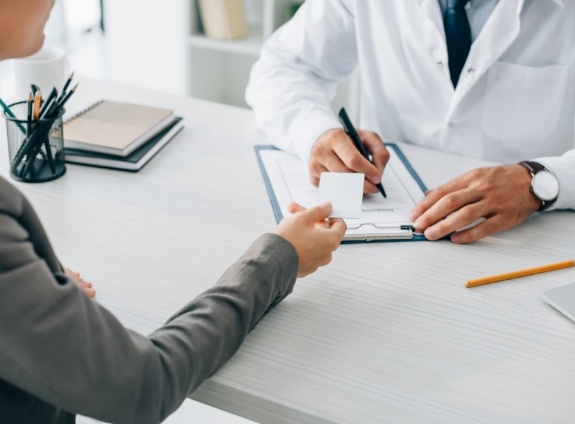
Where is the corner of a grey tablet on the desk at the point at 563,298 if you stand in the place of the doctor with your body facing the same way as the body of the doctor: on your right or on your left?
on your left

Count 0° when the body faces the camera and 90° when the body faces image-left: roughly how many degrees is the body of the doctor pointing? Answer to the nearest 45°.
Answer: approximately 45°

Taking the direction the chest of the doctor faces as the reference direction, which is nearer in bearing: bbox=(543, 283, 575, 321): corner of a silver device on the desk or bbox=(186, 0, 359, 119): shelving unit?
the corner of a silver device on the desk
